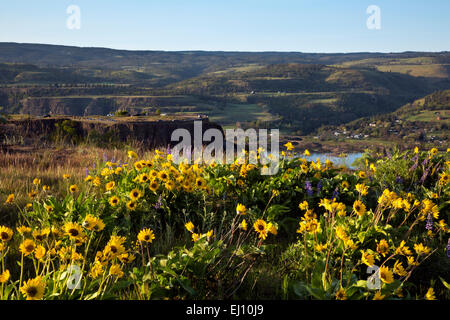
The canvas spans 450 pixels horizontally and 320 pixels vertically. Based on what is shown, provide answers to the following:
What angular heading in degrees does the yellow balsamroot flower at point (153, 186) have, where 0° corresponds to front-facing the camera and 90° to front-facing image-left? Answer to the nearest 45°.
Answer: approximately 0°
